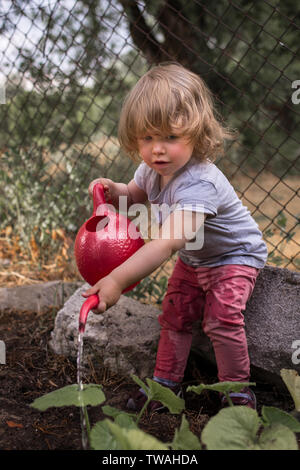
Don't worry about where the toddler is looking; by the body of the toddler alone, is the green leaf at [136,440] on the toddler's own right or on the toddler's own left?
on the toddler's own left

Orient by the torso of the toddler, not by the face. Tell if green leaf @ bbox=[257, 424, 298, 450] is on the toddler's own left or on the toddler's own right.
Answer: on the toddler's own left

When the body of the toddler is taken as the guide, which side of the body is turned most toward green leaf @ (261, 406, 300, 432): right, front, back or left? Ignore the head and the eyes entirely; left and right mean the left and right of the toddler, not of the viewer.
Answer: left

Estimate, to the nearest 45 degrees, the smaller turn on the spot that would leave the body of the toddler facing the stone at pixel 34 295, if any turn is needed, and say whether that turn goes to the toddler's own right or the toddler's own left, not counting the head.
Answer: approximately 90° to the toddler's own right

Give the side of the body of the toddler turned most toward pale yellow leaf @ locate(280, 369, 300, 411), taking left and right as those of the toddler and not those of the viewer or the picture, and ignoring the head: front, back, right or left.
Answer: left

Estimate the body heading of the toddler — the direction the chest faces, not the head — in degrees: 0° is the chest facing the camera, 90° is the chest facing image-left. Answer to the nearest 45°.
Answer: approximately 45°

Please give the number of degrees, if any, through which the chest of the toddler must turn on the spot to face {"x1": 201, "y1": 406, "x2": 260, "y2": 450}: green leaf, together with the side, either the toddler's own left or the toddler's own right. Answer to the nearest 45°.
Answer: approximately 90° to the toddler's own left
